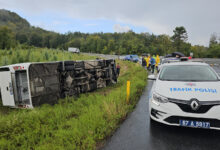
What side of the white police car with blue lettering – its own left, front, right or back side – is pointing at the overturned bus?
right

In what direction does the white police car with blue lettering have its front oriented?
toward the camera
